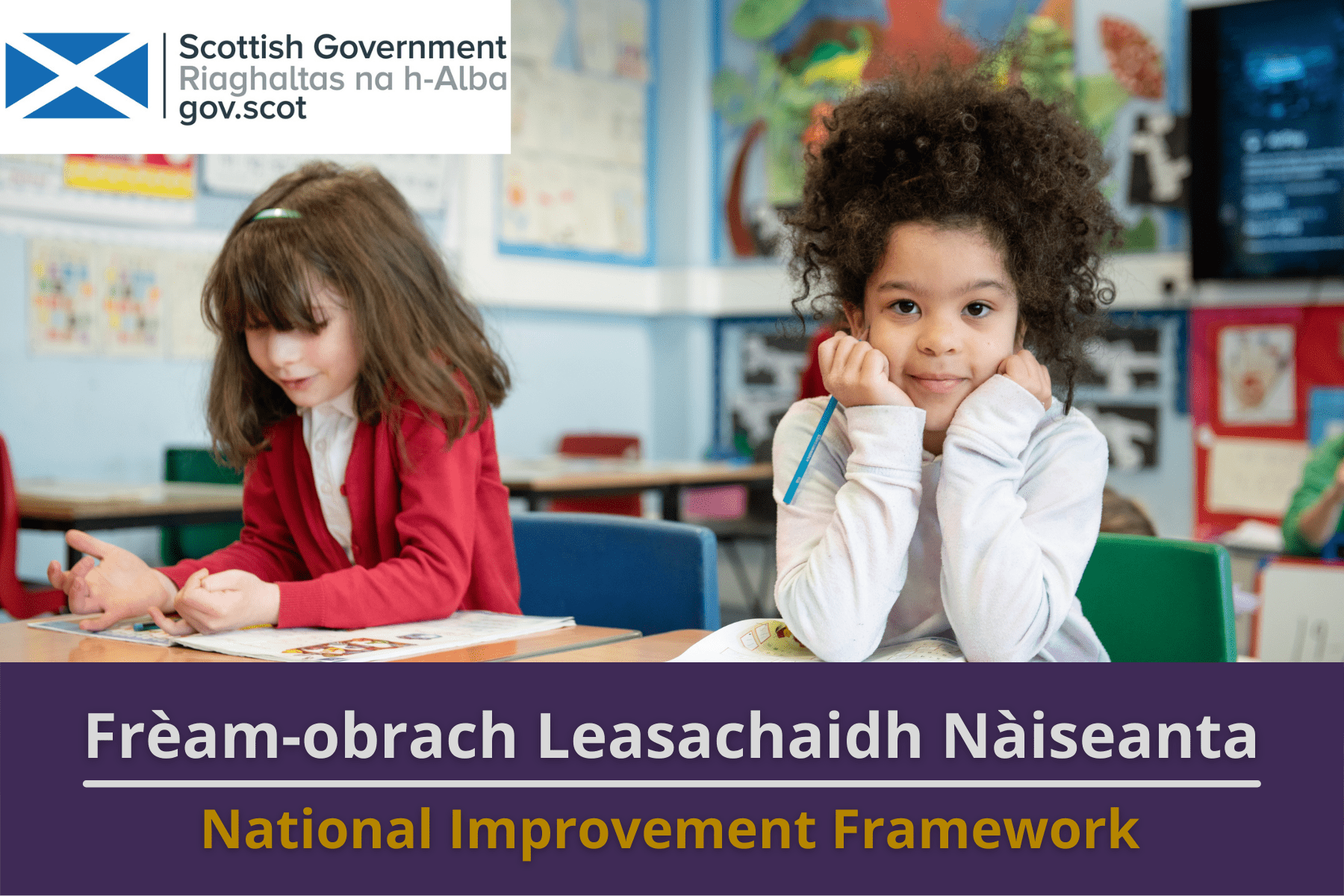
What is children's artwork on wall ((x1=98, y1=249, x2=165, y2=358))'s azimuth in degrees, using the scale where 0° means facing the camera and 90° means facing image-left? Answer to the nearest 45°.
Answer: approximately 0°

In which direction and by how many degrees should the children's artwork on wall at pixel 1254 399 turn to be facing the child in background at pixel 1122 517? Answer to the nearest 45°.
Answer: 0° — it already faces them

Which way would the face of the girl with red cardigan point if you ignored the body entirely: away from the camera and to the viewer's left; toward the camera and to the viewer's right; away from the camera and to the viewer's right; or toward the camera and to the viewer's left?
toward the camera and to the viewer's left

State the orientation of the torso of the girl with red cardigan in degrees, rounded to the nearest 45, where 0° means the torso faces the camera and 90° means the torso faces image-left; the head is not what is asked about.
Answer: approximately 45°

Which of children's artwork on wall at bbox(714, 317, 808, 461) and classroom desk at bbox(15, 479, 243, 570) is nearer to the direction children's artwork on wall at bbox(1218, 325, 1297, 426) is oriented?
the classroom desk

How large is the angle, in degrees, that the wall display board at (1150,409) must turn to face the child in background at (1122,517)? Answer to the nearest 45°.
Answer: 0° — it already faces them

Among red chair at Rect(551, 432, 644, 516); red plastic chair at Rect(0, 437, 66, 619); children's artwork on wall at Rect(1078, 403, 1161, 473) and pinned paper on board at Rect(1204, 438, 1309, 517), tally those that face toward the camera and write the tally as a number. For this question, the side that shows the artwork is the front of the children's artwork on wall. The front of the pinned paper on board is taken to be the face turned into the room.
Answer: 3
